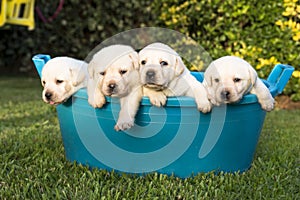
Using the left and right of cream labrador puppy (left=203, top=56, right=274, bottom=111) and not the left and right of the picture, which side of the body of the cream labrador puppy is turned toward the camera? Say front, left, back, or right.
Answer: front

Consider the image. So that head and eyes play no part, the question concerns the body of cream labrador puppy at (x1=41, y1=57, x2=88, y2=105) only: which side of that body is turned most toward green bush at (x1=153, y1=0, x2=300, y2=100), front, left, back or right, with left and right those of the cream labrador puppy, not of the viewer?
back

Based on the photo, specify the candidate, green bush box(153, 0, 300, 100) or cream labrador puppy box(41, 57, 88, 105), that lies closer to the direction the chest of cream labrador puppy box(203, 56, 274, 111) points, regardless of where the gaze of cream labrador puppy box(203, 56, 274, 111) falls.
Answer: the cream labrador puppy

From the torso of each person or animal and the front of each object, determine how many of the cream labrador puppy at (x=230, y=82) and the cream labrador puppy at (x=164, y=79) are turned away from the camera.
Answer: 0

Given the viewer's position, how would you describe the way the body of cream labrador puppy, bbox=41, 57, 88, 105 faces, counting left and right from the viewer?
facing the viewer and to the left of the viewer

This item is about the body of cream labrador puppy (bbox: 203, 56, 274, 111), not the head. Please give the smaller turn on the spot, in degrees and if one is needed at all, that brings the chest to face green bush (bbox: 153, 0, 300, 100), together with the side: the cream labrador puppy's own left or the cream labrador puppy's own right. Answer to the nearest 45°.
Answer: approximately 180°

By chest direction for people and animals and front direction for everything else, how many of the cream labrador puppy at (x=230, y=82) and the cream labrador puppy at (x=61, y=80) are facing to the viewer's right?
0

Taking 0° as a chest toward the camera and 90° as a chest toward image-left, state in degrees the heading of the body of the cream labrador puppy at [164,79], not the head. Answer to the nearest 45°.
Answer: approximately 45°
